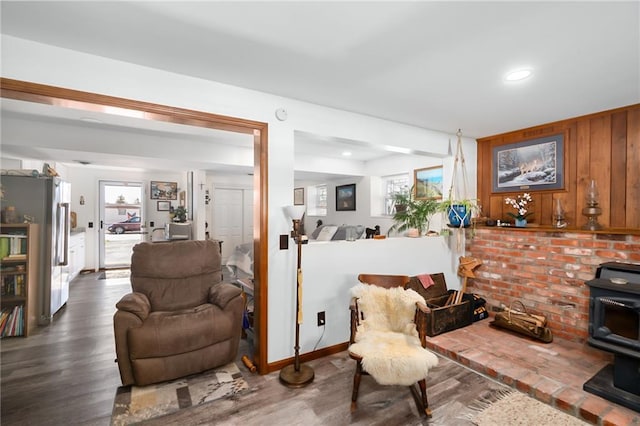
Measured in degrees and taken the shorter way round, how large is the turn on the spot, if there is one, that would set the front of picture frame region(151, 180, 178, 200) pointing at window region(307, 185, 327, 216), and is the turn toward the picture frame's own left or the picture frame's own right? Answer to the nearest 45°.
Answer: approximately 90° to the picture frame's own left

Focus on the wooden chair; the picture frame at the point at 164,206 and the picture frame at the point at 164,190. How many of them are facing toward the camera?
3

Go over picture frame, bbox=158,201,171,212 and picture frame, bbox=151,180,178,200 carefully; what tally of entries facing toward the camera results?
2

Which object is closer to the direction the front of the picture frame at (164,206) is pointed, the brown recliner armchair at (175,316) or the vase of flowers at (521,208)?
the brown recliner armchair

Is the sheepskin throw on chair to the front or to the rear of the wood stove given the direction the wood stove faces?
to the front

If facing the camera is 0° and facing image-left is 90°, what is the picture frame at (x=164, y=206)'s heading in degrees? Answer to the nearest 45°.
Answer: approximately 0°

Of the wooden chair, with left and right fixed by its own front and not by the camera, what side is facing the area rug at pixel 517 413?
left

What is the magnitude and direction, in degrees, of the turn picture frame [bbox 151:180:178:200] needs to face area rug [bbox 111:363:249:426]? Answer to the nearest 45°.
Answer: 0° — it already faces it

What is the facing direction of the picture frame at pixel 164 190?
toward the camera

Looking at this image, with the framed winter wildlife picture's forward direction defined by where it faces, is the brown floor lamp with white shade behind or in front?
in front

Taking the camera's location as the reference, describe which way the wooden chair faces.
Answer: facing the viewer

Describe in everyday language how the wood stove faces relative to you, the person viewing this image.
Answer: facing the viewer and to the left of the viewer

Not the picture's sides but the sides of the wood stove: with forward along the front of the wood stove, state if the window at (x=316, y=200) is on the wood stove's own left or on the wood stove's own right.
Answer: on the wood stove's own right
